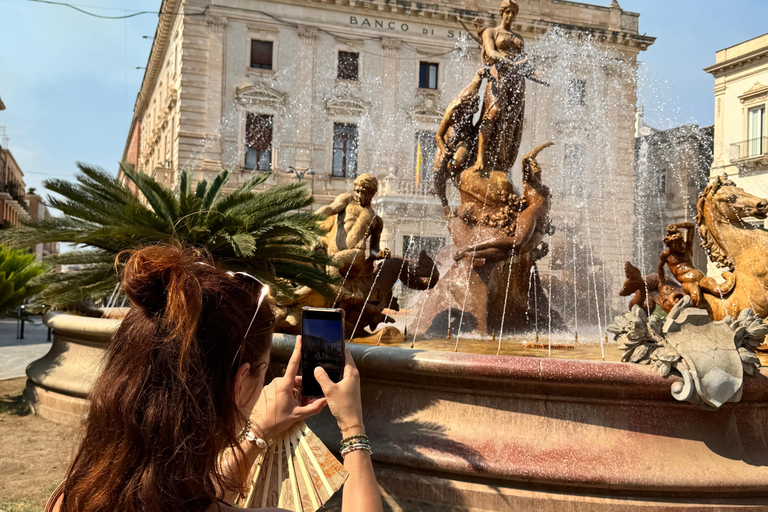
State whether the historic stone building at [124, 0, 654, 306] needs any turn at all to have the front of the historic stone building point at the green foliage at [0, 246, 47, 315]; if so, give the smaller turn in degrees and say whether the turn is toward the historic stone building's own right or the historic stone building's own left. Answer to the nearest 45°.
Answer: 0° — it already faces it

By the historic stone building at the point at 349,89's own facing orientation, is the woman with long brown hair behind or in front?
in front

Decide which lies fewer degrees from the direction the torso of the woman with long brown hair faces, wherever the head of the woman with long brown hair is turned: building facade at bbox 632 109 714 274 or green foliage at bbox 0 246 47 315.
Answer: the building facade

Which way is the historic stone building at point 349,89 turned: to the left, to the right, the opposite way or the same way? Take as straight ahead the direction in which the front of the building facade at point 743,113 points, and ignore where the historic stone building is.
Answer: to the left

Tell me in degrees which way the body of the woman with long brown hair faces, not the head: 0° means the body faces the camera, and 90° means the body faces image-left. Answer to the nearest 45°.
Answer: approximately 225°

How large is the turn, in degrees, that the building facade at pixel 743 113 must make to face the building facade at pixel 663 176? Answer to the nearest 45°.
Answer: approximately 90° to its right

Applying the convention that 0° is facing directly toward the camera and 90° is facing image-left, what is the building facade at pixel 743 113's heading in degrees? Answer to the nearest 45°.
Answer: approximately 45°

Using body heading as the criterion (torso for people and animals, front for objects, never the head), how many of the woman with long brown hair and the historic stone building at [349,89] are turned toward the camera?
1

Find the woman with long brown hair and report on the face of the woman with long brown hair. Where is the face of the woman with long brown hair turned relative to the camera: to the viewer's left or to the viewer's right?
to the viewer's right

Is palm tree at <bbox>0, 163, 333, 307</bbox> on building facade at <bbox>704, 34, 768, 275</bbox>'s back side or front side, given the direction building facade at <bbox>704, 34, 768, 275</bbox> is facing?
on the front side
